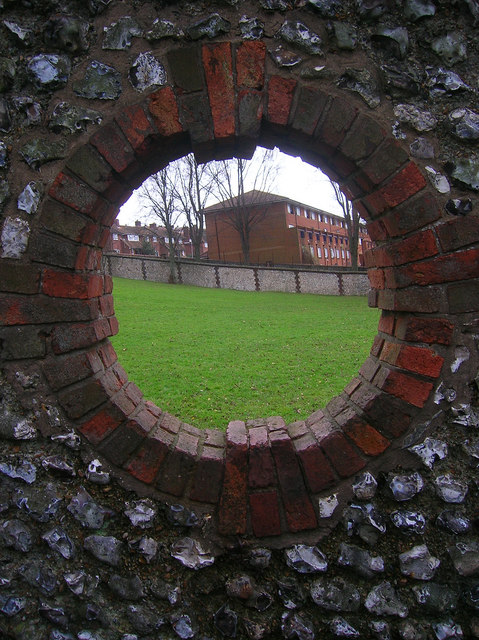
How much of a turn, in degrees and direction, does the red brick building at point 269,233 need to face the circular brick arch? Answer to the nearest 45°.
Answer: approximately 45° to its right

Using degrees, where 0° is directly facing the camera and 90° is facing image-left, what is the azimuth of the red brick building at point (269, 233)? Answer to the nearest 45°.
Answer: approximately 315°
